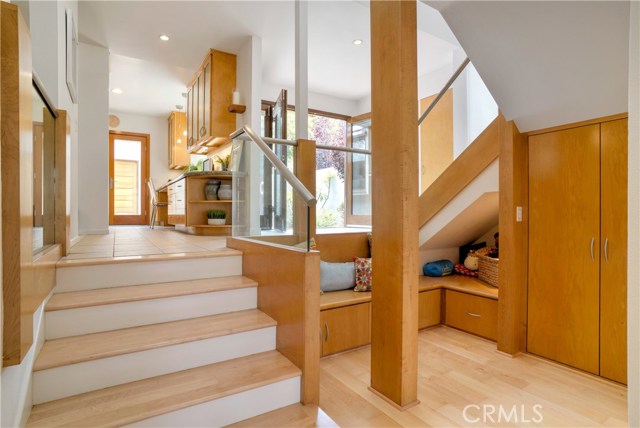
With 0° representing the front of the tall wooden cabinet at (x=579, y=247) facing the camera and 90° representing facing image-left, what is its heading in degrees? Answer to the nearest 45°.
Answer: approximately 45°

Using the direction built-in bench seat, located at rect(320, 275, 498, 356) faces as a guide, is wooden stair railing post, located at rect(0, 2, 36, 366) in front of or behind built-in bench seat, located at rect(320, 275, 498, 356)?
in front

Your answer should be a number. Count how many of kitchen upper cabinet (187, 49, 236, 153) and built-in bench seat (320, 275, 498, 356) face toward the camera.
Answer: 1

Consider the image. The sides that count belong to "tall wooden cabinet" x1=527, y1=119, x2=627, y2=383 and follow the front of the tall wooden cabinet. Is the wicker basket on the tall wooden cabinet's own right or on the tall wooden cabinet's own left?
on the tall wooden cabinet's own right

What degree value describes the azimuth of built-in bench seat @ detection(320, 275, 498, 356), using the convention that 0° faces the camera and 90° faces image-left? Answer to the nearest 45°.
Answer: approximately 0°

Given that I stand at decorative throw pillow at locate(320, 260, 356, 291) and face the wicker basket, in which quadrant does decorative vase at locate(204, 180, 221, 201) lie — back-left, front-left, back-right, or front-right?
back-left

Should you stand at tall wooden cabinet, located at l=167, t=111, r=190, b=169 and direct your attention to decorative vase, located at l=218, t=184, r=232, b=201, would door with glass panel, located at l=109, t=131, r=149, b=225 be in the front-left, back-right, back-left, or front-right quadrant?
back-right

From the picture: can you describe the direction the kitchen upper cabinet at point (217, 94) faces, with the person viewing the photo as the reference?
facing to the left of the viewer

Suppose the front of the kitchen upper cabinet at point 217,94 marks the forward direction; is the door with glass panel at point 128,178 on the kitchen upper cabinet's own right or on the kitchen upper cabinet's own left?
on the kitchen upper cabinet's own right
